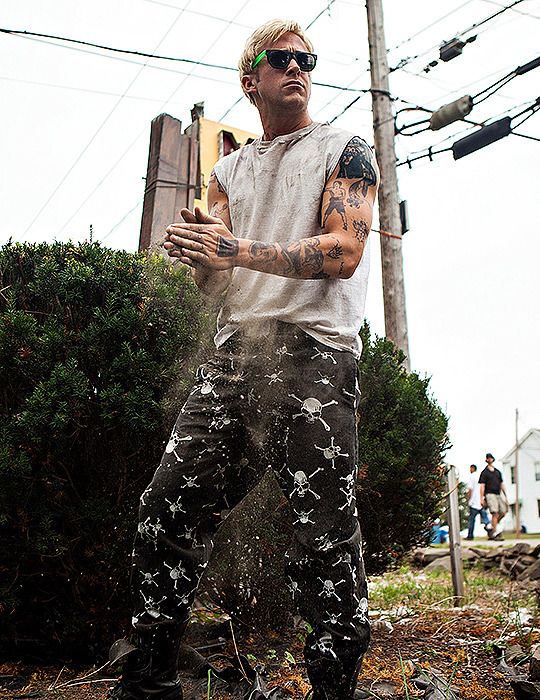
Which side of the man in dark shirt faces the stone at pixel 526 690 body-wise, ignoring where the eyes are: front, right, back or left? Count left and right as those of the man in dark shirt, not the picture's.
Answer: front

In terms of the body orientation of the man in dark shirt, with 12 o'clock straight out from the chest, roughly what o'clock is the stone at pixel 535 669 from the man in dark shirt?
The stone is roughly at 12 o'clock from the man in dark shirt.

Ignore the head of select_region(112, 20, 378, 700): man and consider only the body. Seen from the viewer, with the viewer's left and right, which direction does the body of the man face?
facing the viewer and to the left of the viewer

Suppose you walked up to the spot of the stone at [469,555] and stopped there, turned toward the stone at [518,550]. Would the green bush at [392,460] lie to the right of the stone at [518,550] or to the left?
right

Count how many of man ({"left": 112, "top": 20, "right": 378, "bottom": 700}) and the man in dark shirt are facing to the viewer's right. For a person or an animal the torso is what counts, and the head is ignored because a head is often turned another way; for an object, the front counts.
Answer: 0

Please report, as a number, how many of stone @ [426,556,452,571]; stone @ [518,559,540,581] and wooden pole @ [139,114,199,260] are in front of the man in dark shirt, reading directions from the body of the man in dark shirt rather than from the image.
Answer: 3

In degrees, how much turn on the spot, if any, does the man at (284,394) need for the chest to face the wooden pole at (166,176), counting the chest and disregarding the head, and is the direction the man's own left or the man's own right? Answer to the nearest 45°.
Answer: approximately 135° to the man's own right

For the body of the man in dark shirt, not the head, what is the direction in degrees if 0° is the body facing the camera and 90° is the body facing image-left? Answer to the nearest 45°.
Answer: approximately 0°
